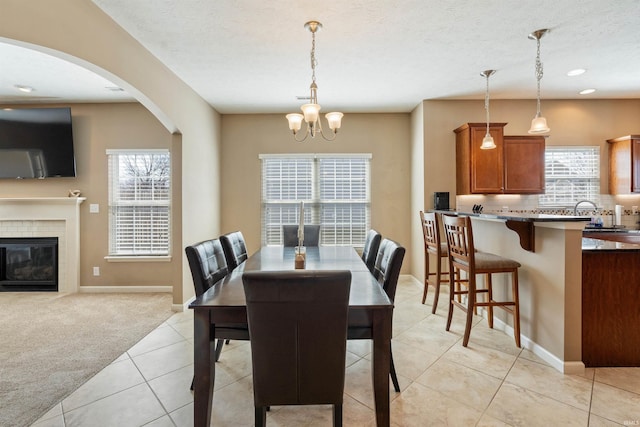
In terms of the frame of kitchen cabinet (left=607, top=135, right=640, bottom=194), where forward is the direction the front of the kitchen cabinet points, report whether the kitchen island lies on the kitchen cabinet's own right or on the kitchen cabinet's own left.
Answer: on the kitchen cabinet's own right

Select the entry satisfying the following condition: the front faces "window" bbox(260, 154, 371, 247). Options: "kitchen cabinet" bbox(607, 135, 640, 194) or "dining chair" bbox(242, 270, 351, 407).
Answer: the dining chair

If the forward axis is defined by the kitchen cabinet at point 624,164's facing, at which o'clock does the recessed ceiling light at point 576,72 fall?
The recessed ceiling light is roughly at 2 o'clock from the kitchen cabinet.

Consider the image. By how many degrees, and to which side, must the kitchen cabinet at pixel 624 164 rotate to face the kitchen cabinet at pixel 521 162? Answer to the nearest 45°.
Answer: approximately 90° to its right

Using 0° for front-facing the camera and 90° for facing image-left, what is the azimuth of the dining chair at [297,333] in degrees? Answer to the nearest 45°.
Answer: approximately 180°

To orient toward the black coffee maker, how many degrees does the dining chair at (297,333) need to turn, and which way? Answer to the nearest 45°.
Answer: approximately 45° to its right

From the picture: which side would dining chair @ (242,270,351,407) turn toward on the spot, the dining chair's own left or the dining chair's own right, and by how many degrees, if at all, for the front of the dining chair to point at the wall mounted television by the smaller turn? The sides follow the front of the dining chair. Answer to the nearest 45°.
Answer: approximately 45° to the dining chair's own left

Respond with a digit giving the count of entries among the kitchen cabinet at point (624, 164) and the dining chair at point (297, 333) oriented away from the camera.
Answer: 1

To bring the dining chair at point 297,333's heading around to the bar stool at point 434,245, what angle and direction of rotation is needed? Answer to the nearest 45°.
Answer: approximately 45° to its right

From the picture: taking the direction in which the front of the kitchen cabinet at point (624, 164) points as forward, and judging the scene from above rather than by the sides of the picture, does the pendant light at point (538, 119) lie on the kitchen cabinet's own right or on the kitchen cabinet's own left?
on the kitchen cabinet's own right

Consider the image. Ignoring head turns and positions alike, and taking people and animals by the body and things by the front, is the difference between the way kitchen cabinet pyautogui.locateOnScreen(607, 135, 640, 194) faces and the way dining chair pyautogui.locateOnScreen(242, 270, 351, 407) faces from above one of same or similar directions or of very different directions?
very different directions

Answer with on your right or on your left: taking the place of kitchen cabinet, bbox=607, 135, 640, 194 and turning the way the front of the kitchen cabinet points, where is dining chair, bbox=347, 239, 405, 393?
on your right

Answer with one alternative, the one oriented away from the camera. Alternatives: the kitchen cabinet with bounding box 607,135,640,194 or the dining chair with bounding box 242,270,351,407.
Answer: the dining chair
